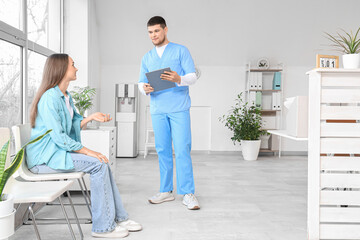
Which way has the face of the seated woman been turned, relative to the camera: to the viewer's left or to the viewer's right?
to the viewer's right

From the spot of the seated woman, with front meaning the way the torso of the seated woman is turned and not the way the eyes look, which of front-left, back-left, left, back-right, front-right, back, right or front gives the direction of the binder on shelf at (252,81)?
front-left

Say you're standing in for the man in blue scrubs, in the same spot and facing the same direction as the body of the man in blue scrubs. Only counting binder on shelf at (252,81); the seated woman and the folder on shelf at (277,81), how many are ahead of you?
1

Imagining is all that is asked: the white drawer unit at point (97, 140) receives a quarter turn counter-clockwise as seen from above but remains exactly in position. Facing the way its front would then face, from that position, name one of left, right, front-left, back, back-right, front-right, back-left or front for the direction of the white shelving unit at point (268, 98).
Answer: front-right

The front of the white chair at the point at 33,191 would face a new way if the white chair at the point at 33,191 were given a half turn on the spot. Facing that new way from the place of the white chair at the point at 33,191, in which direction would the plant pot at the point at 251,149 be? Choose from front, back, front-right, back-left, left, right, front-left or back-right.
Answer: back-right

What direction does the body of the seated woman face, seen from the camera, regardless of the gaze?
to the viewer's right

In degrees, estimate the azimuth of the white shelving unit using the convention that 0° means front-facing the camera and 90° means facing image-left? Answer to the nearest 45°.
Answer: approximately 0°

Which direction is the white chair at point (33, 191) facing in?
to the viewer's right

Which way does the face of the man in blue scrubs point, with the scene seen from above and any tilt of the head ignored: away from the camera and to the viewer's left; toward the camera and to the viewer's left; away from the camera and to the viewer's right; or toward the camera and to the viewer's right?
toward the camera and to the viewer's left

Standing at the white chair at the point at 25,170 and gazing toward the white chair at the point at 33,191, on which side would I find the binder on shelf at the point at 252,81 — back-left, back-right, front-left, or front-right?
back-left
